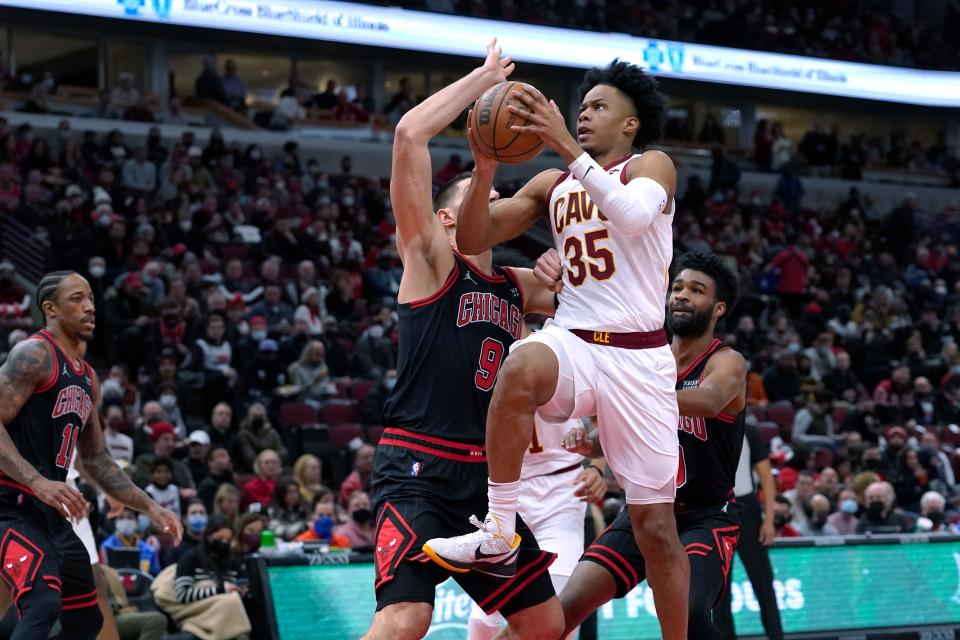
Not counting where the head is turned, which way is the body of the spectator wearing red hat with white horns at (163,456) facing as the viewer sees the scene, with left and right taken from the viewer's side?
facing the viewer and to the right of the viewer

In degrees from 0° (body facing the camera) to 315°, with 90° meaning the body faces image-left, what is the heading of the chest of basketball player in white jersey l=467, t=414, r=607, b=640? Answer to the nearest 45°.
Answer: approximately 45°

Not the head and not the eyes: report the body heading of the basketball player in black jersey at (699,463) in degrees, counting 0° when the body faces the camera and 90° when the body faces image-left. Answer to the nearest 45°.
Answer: approximately 45°

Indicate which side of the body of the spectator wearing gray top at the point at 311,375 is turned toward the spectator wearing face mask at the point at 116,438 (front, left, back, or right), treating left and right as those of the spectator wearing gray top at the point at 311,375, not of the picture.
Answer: right

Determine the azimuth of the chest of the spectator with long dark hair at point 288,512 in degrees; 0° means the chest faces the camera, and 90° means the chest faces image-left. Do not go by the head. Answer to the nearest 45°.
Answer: approximately 315°

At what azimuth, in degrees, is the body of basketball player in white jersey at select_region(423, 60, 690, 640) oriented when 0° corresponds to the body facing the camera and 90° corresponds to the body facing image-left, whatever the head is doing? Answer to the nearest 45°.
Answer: approximately 45°

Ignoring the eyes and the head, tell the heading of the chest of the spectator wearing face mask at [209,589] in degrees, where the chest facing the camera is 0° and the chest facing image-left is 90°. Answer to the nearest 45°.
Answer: approximately 315°

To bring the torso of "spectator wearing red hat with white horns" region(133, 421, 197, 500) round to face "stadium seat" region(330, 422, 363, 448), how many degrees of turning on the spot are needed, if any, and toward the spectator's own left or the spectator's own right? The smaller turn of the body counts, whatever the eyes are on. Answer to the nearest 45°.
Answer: approximately 90° to the spectator's own left

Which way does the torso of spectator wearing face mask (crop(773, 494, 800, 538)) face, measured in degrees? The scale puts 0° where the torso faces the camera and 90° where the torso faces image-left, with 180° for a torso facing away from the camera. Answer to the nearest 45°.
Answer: approximately 45°
